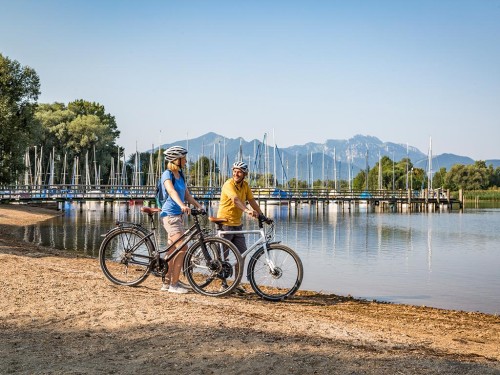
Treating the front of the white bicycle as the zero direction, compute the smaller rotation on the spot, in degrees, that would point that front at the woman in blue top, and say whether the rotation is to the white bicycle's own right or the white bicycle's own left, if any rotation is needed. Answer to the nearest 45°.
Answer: approximately 180°

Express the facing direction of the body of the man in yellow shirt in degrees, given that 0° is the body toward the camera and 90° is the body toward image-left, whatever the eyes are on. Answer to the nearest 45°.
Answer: approximately 315°

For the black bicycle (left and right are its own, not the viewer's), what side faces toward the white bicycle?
front

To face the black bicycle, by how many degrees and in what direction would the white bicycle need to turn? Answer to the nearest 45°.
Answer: approximately 180°

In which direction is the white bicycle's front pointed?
to the viewer's right

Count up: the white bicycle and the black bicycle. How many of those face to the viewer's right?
2

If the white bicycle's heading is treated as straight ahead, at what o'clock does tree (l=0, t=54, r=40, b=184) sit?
The tree is roughly at 8 o'clock from the white bicycle.

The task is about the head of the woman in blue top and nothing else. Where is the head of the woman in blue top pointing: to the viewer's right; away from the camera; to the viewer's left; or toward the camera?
to the viewer's right

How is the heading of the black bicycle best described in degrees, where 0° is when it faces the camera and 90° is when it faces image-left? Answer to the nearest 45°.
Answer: approximately 270°
